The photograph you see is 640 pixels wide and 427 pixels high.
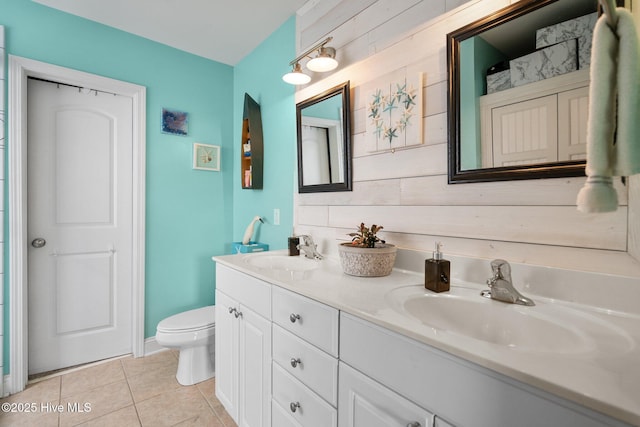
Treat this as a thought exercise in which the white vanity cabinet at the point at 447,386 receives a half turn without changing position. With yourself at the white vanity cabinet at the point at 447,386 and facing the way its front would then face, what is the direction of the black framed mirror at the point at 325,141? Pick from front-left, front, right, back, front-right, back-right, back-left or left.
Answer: left

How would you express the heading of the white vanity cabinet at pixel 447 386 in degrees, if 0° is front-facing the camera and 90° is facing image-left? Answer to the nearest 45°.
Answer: approximately 45°

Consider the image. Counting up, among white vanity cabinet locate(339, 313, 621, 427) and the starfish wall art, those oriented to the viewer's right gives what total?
0

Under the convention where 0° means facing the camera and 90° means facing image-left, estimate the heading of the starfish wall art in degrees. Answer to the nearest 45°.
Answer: approximately 45°

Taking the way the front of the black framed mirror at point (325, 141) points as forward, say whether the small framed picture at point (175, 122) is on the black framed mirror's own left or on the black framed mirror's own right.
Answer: on the black framed mirror's own right

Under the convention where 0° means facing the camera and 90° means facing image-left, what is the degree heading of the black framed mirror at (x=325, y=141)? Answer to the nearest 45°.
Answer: approximately 45°

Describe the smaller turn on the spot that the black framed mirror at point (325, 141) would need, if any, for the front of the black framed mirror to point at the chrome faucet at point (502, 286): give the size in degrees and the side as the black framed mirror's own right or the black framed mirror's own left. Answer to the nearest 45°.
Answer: approximately 90° to the black framed mirror's own left

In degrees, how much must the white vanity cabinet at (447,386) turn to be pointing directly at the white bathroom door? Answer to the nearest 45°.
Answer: approximately 45° to its right

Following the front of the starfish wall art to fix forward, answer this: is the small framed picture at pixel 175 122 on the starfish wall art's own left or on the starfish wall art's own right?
on the starfish wall art's own right
